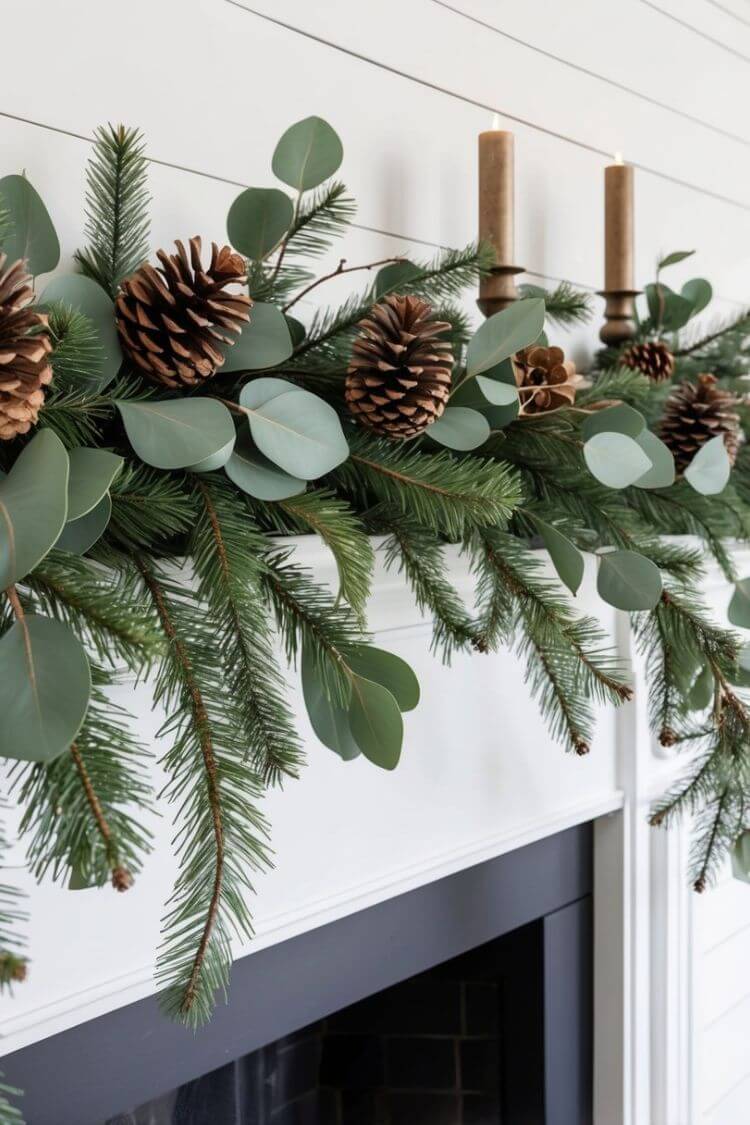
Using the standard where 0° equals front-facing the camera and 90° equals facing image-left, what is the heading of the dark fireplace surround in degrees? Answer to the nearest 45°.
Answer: approximately 315°

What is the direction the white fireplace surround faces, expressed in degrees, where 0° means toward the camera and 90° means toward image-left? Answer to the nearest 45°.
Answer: approximately 315°
